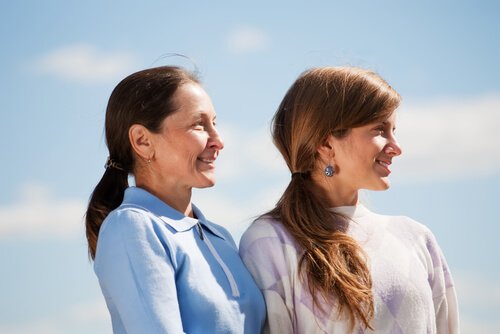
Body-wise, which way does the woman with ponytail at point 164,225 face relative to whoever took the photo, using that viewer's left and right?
facing the viewer and to the right of the viewer

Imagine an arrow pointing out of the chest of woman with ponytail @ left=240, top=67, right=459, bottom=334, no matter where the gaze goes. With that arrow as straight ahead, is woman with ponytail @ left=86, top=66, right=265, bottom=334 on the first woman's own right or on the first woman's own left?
on the first woman's own right

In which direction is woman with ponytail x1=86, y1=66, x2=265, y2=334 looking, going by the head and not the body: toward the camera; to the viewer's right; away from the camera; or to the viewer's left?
to the viewer's right

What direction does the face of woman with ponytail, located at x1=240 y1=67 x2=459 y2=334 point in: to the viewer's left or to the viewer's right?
to the viewer's right

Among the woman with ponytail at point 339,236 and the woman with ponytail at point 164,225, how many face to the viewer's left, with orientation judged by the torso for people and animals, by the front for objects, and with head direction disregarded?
0

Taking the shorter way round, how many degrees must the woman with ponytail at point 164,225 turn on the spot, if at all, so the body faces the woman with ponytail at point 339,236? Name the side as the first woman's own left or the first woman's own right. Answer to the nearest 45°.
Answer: approximately 45° to the first woman's own left

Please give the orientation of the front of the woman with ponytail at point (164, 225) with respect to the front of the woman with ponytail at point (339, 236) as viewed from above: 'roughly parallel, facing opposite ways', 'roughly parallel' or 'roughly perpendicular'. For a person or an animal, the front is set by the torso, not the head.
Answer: roughly parallel
